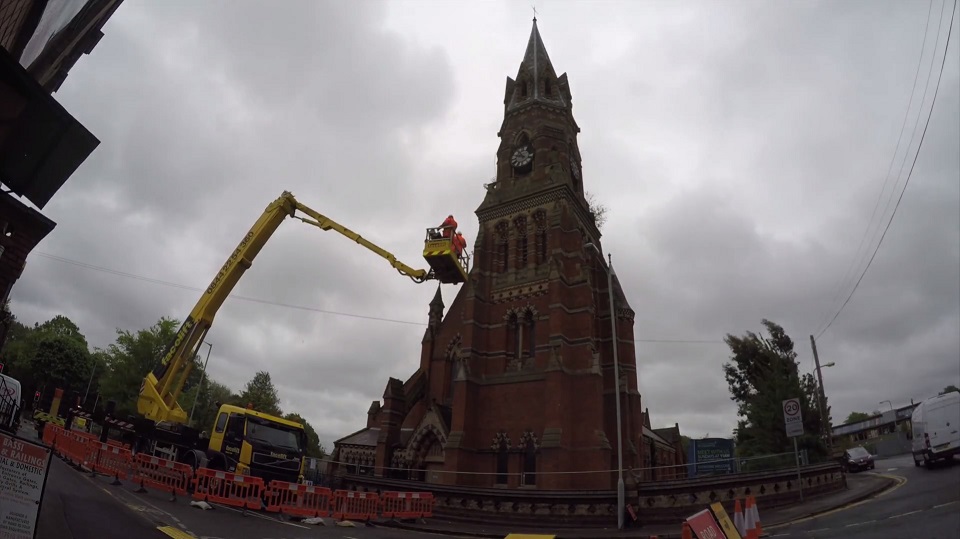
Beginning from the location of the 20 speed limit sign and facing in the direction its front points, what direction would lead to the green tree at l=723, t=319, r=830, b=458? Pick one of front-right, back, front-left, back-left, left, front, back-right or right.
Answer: back

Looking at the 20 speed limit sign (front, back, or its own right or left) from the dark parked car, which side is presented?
back

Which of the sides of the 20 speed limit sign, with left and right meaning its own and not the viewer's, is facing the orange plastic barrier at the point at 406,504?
right

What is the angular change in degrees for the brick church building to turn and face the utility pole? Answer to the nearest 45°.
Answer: approximately 135° to its left

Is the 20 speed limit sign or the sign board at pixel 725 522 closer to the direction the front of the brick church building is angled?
the sign board

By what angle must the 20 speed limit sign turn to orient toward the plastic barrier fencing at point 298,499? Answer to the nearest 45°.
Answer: approximately 45° to its right

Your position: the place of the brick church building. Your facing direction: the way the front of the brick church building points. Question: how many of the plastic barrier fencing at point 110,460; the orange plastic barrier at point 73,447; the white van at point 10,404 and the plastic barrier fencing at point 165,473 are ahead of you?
4

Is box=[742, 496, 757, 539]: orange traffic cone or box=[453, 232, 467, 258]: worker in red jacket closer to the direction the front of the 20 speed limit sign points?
the orange traffic cone

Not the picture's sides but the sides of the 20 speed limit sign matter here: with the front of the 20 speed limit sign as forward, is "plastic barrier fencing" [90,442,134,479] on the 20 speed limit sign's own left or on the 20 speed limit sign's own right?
on the 20 speed limit sign's own right

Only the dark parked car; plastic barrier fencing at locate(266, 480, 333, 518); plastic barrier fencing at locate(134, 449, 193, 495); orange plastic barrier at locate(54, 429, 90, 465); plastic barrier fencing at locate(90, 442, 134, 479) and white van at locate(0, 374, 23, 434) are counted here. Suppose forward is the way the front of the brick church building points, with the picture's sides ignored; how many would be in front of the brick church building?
5

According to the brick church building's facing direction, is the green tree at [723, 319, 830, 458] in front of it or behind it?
behind
